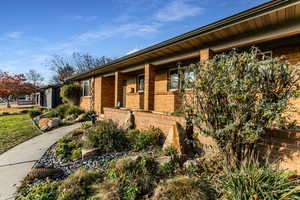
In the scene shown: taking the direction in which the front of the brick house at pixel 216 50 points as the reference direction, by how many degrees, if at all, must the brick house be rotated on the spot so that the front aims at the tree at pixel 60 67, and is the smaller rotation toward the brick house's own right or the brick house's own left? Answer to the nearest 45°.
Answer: approximately 90° to the brick house's own right

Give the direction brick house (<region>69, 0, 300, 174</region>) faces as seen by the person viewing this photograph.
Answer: facing the viewer and to the left of the viewer

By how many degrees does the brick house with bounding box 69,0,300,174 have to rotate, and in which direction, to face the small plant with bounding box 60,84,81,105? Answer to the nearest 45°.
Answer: approximately 90° to its right

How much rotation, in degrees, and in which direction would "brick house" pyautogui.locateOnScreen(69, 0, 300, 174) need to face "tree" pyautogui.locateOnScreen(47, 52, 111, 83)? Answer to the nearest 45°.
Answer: approximately 90° to its right

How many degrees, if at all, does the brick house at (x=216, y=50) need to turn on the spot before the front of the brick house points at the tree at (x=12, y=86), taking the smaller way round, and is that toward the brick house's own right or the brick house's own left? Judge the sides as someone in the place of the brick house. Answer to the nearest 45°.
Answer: approximately 90° to the brick house's own right

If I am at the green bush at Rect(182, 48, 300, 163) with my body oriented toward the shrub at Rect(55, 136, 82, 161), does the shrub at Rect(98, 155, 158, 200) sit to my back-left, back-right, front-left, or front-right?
front-left

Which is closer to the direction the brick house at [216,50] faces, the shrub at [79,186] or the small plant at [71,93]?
the shrub

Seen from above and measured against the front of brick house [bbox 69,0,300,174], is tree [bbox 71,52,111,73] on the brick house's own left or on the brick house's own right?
on the brick house's own right

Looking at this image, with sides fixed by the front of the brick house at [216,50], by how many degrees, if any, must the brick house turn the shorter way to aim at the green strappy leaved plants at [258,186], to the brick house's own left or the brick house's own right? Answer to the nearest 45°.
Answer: approximately 45° to the brick house's own left

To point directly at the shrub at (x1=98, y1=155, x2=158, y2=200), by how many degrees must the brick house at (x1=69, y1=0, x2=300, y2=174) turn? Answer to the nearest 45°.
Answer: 0° — it already faces it

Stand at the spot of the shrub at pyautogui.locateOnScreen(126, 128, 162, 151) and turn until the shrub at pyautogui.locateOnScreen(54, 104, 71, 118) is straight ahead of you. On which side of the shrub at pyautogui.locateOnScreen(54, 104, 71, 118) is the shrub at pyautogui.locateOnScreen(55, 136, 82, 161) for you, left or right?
left
